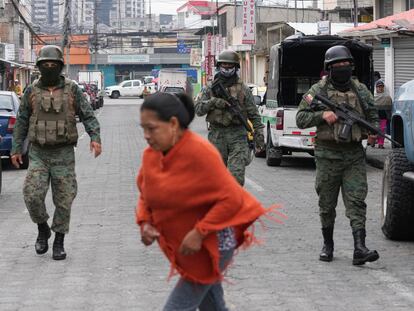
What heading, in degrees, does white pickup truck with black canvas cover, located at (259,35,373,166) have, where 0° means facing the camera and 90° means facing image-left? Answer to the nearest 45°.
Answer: approximately 180°

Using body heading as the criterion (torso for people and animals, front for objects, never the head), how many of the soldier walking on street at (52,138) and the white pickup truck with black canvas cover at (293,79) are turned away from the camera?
1

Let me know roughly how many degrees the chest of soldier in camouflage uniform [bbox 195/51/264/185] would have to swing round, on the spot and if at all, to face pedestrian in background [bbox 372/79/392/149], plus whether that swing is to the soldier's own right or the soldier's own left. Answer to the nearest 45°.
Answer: approximately 180°

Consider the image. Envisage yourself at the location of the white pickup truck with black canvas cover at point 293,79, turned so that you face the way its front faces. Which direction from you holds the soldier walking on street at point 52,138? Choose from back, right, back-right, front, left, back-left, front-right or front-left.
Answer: back

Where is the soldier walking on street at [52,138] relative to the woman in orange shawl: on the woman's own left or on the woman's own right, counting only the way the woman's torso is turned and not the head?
on the woman's own right

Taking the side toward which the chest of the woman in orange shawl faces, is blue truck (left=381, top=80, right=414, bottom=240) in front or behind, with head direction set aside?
behind

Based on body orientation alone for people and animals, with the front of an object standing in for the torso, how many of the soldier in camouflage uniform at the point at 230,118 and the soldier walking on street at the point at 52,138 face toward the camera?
2

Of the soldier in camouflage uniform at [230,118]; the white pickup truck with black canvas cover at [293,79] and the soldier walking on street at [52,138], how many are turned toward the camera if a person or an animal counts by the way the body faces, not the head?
2

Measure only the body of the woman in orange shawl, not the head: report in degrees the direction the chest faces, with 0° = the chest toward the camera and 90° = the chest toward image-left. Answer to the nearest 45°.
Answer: approximately 45°

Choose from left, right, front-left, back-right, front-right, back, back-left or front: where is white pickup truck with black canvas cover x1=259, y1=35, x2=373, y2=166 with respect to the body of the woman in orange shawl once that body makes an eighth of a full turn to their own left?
back

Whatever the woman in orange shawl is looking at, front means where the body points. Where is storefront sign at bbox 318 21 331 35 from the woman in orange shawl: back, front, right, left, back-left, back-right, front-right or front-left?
back-right
